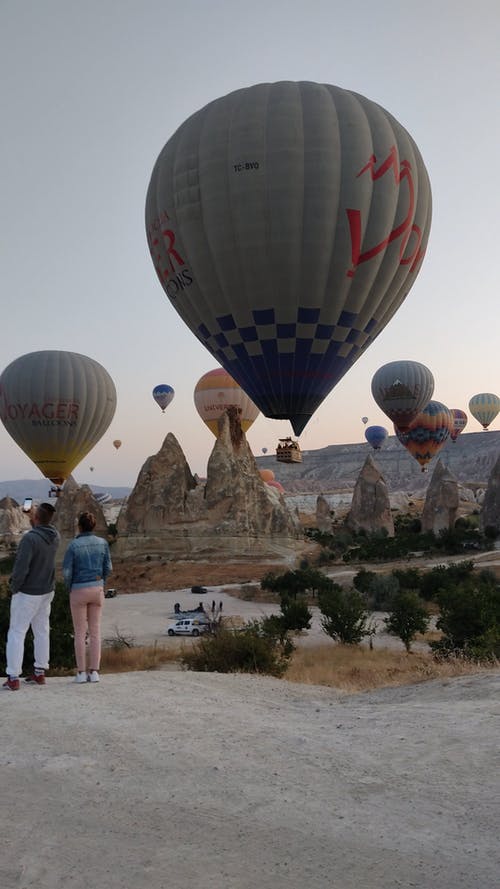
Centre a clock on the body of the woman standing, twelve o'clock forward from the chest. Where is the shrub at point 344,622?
The shrub is roughly at 1 o'clock from the woman standing.

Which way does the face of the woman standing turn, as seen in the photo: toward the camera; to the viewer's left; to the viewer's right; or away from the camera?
away from the camera

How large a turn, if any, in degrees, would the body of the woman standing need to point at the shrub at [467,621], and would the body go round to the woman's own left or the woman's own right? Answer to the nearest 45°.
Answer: approximately 45° to the woman's own right

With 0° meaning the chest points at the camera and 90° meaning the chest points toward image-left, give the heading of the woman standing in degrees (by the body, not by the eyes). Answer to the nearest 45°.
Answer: approximately 180°

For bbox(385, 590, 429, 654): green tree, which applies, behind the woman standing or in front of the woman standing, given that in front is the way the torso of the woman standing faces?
in front

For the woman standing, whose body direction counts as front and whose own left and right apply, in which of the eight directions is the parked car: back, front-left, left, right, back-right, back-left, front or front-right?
front

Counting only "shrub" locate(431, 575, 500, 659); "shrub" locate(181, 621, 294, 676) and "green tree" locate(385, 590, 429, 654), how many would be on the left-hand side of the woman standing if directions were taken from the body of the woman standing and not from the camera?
0

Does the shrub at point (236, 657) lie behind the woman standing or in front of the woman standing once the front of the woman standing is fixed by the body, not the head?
in front

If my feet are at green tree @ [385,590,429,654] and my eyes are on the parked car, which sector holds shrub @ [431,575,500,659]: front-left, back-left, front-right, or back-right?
back-left

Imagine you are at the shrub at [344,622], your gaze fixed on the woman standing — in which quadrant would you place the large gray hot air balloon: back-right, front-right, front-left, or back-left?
back-right

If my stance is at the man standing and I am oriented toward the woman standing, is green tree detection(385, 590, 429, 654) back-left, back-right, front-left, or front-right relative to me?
front-left

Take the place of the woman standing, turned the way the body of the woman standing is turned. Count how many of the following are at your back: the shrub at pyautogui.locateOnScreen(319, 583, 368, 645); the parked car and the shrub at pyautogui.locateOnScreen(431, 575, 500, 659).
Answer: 0

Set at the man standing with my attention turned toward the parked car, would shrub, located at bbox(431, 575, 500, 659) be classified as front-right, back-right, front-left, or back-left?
front-right
